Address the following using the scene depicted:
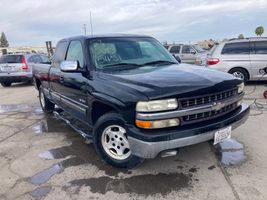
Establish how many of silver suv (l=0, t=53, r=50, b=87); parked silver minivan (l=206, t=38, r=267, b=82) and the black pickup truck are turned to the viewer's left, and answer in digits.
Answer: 0

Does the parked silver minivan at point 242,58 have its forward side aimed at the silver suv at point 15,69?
no

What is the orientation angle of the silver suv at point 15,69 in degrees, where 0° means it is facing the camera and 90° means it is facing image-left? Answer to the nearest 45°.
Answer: approximately 225°

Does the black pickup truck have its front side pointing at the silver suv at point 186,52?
no

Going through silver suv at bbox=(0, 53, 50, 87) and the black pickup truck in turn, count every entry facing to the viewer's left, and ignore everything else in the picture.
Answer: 0

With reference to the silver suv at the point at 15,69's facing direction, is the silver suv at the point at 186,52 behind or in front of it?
in front

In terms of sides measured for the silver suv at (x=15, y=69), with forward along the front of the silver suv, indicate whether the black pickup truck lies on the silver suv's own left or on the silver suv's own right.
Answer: on the silver suv's own right

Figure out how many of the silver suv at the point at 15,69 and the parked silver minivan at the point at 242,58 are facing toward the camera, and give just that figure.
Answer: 0

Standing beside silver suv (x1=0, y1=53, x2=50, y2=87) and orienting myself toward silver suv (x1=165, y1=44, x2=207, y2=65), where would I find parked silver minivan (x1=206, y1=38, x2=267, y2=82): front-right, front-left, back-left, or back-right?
front-right

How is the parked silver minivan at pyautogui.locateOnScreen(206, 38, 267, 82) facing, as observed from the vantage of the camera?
facing to the right of the viewer

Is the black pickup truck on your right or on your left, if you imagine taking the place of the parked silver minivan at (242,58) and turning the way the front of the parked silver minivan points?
on your right

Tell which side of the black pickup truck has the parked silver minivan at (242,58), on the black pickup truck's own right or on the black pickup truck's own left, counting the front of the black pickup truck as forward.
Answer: on the black pickup truck's own left

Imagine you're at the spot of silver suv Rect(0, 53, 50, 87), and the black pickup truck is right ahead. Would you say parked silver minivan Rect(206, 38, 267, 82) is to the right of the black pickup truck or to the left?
left

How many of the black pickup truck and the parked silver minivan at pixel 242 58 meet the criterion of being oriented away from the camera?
0

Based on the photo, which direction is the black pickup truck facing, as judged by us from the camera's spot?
facing the viewer and to the right of the viewer
